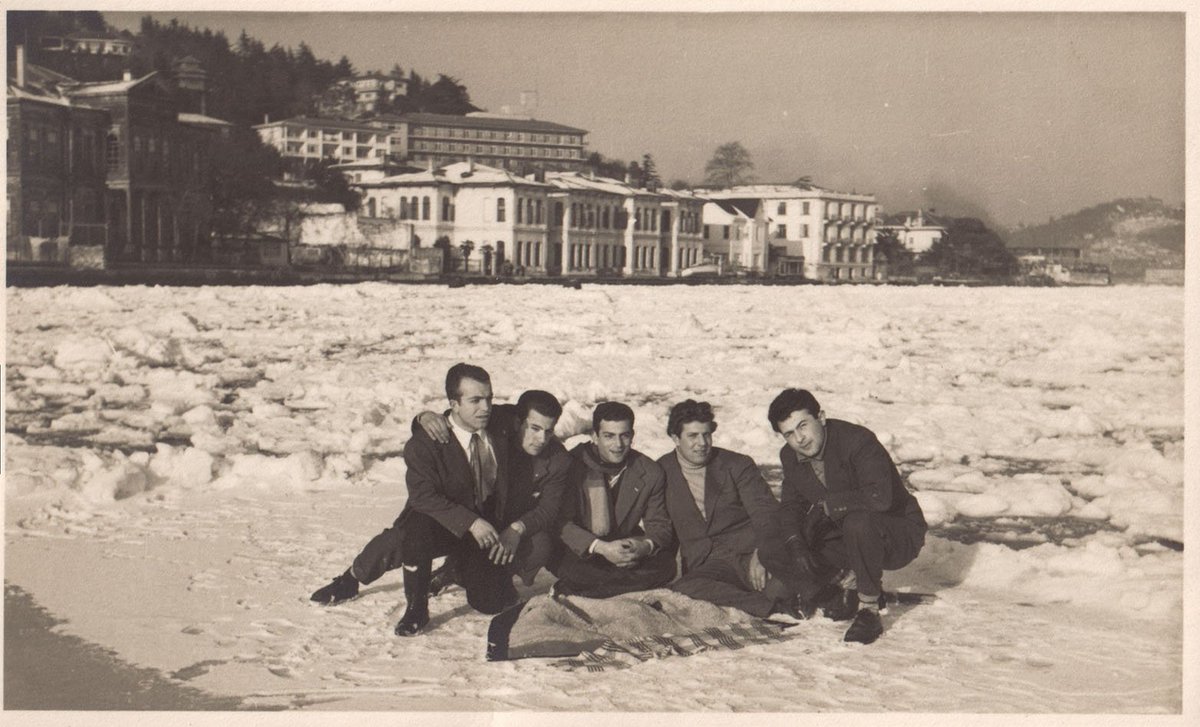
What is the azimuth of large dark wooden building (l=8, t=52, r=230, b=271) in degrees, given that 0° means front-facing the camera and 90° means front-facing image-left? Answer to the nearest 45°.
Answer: approximately 315°

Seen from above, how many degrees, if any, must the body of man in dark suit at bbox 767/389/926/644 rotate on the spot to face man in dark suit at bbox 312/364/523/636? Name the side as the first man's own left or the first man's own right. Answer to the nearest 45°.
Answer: approximately 45° to the first man's own right

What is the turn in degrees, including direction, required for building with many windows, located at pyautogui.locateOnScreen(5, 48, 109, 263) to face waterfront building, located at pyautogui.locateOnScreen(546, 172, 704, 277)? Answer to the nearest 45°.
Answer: approximately 45° to its left

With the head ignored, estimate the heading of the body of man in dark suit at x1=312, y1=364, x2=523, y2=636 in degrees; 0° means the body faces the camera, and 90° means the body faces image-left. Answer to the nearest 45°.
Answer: approximately 315°

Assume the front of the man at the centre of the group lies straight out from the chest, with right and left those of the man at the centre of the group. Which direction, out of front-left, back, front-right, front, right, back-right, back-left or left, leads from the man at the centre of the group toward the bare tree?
back

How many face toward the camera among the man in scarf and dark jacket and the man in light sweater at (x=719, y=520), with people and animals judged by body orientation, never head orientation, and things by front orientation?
2

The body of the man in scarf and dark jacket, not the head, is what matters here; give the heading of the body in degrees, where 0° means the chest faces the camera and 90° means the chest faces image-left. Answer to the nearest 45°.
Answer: approximately 0°

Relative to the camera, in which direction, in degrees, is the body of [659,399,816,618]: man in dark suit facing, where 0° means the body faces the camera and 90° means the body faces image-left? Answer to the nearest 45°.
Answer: approximately 0°
